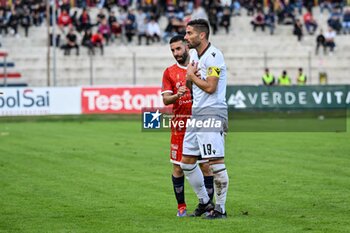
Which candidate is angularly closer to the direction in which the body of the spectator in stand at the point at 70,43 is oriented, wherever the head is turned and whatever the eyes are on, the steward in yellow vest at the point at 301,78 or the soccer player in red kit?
the soccer player in red kit

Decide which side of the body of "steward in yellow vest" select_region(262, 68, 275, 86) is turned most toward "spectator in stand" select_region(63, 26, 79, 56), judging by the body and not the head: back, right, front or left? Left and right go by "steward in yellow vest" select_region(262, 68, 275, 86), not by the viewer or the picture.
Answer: right

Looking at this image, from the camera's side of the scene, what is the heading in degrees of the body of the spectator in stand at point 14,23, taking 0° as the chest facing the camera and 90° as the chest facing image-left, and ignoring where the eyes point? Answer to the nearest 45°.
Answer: approximately 0°

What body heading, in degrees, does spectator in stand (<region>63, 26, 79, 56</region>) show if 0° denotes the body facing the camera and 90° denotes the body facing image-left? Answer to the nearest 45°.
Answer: approximately 0°

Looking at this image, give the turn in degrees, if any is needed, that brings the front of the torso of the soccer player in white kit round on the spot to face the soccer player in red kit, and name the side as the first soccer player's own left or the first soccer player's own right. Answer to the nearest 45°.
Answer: approximately 90° to the first soccer player's own right

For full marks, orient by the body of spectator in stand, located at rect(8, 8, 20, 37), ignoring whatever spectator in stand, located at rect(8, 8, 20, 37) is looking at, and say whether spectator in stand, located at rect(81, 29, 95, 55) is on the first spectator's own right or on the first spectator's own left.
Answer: on the first spectator's own left

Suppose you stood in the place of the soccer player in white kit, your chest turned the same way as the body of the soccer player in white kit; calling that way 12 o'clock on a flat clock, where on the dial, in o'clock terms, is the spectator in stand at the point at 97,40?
The spectator in stand is roughly at 4 o'clock from the soccer player in white kit.

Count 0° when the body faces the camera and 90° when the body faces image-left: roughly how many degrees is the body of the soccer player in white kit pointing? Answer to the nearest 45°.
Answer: approximately 45°

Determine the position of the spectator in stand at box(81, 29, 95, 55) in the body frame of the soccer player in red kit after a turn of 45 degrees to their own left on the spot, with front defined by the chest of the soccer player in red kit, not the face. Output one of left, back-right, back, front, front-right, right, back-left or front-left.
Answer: back-left

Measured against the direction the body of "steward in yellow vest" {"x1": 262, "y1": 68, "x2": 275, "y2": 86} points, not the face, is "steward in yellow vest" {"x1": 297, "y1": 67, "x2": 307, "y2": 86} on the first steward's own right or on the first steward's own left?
on the first steward's own left
